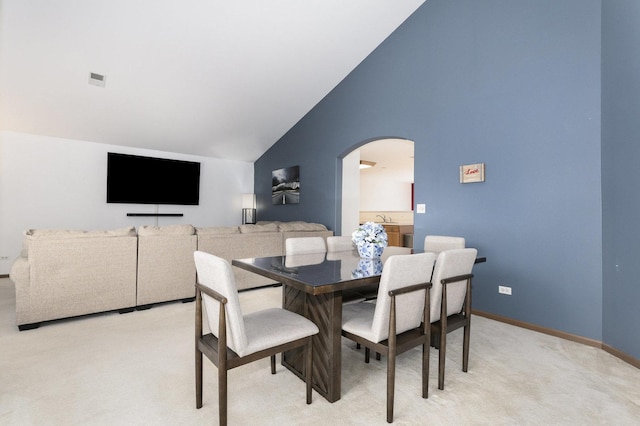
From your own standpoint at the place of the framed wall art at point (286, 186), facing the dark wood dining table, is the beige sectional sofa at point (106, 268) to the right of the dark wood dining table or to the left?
right

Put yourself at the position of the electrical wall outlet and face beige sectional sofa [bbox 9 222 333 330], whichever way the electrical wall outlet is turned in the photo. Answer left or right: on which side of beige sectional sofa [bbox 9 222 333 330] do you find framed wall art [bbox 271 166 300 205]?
right

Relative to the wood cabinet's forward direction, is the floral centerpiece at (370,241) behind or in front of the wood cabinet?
in front

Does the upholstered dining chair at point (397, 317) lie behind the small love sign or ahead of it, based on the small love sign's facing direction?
ahead

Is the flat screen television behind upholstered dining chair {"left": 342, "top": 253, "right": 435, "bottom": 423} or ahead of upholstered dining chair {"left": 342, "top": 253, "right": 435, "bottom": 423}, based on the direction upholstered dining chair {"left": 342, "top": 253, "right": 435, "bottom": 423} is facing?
ahead

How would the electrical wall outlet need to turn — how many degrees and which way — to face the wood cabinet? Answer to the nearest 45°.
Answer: approximately 90° to its right

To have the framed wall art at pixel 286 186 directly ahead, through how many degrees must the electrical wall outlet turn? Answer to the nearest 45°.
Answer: approximately 45° to its right

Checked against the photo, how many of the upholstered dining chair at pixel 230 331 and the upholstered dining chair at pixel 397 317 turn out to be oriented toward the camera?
0

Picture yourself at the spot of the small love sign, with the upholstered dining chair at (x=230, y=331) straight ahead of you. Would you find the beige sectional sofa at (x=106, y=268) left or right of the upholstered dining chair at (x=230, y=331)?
right

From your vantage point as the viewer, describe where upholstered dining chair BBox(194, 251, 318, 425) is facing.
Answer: facing away from the viewer and to the right of the viewer

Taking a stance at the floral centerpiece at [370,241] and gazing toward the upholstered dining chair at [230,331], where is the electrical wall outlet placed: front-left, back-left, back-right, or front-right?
back-left

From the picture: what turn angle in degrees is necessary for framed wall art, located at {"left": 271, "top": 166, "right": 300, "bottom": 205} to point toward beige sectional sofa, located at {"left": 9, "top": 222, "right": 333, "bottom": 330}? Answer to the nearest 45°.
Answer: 0° — it already faces it

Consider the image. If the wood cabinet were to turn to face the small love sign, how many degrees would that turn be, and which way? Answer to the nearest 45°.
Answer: approximately 45° to its left

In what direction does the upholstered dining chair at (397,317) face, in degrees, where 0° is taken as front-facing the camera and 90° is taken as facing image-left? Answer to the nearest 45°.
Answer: approximately 135°

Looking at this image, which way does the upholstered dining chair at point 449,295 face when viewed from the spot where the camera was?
facing away from the viewer and to the left of the viewer

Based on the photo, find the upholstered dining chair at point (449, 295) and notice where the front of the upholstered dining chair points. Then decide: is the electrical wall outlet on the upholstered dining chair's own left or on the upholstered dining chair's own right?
on the upholstered dining chair's own right

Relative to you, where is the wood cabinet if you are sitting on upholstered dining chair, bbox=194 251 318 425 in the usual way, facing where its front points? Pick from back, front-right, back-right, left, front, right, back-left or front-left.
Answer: front

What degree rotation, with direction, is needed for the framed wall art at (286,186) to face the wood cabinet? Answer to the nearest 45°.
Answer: approximately 135° to its left
